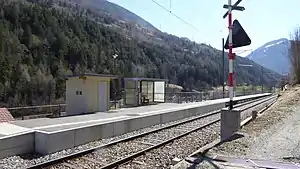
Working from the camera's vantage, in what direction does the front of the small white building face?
facing the viewer and to the right of the viewer

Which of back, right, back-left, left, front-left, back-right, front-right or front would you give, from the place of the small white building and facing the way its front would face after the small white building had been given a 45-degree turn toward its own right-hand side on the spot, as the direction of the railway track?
front

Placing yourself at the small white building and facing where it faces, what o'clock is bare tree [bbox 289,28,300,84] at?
The bare tree is roughly at 10 o'clock from the small white building.
